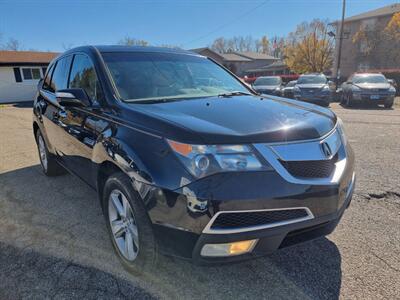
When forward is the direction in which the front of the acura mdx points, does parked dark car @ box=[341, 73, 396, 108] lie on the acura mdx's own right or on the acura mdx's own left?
on the acura mdx's own left

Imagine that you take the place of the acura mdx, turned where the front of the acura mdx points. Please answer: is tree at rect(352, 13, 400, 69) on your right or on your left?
on your left

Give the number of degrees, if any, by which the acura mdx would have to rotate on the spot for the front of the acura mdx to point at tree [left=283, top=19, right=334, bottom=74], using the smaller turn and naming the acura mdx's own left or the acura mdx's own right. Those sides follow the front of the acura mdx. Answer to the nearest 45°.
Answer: approximately 135° to the acura mdx's own left

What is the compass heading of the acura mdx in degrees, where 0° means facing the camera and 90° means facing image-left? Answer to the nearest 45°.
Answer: approximately 315°

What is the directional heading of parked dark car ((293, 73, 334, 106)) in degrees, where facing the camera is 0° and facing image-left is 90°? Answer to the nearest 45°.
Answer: approximately 0°

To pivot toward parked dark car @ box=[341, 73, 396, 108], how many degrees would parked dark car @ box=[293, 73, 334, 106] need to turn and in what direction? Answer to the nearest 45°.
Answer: approximately 90° to its left

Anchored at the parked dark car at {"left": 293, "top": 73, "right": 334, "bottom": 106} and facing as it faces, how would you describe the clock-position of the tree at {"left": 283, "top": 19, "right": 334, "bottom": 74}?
The tree is roughly at 6 o'clock from the parked dark car.

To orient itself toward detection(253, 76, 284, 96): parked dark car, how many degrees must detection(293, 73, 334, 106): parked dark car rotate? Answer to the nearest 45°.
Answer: approximately 135° to its right

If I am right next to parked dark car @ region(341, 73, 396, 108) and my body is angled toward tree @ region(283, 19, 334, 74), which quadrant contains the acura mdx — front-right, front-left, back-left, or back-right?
back-left

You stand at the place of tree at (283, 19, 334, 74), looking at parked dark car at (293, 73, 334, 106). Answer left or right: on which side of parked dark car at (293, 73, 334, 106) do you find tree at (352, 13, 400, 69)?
left
